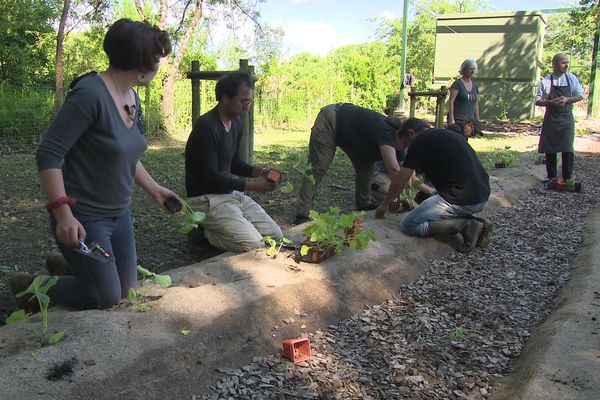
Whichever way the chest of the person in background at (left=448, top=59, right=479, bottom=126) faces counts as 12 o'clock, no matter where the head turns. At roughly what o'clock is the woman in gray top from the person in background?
The woman in gray top is roughly at 2 o'clock from the person in background.

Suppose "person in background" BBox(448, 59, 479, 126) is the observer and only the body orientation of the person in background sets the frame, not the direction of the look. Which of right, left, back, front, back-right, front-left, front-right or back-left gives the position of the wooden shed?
back-left

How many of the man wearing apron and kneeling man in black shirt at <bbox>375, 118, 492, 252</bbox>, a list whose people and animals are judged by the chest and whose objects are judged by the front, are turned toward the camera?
1

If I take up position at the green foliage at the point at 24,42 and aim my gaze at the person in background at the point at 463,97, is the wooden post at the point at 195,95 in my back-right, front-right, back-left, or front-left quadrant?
front-right

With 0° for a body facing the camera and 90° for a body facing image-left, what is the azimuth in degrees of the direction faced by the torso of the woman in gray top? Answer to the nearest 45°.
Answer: approximately 315°

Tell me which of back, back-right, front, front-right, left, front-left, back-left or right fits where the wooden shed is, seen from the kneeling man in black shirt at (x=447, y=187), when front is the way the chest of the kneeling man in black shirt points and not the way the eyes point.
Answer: right

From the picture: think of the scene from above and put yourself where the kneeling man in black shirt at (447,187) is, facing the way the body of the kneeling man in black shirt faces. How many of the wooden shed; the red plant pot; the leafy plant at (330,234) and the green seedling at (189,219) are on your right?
1

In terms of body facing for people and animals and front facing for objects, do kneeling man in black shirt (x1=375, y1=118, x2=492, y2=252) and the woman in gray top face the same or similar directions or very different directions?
very different directions

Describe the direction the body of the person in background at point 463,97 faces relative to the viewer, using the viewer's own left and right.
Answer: facing the viewer and to the right of the viewer

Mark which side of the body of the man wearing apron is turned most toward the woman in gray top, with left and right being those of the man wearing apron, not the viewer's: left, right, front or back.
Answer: front

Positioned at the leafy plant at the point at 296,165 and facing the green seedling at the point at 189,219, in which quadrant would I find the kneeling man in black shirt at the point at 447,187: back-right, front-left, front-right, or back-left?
back-left

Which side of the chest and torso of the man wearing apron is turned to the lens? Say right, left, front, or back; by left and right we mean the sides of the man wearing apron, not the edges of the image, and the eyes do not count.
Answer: front

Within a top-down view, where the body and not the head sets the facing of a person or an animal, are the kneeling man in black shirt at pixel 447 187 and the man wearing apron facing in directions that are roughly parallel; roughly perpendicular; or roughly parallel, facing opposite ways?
roughly perpendicular

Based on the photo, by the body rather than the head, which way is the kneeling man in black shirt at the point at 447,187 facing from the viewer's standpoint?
to the viewer's left

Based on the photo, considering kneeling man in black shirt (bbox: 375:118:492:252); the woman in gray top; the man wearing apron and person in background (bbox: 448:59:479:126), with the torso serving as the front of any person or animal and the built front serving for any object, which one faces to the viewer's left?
the kneeling man in black shirt
